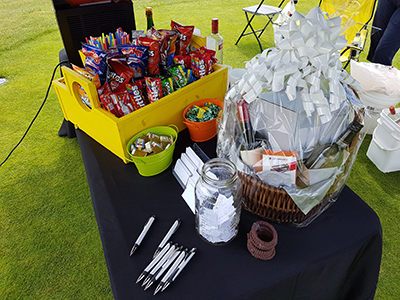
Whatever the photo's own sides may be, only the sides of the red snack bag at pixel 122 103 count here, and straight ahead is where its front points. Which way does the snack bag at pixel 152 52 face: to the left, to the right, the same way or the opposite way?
the same way

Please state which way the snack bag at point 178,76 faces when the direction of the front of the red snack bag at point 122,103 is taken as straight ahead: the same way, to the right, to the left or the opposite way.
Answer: the same way

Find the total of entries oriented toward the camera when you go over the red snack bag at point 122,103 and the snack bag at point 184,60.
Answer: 2

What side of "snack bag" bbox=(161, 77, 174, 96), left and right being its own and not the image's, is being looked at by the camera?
front

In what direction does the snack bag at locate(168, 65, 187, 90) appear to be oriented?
toward the camera

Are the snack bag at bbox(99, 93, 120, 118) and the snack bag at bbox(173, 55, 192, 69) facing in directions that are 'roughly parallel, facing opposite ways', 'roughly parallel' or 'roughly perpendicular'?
roughly parallel

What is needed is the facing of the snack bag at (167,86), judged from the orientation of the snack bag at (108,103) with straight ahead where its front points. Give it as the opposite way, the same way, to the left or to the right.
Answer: the same way

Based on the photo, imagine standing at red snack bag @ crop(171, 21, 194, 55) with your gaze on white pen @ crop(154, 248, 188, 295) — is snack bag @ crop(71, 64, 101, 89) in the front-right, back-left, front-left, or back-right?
front-right

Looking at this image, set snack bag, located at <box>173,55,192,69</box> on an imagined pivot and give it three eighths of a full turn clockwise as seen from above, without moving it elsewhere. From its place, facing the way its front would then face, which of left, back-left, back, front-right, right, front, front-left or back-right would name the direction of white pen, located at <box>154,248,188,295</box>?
back-left

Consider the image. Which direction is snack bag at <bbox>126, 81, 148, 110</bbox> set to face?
toward the camera

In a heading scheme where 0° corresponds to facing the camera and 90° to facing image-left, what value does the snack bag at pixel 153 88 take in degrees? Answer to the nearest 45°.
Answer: approximately 0°

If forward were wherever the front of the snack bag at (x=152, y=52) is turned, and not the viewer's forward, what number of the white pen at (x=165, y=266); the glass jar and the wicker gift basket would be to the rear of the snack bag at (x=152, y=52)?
0

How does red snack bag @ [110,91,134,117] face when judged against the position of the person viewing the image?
facing the viewer

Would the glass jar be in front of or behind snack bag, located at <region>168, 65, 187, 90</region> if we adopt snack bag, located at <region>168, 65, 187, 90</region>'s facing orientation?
in front

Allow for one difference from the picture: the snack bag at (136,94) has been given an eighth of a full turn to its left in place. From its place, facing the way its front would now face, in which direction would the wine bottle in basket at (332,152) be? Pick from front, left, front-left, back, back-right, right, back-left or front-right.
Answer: front
